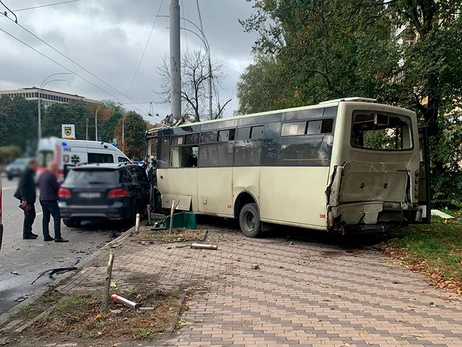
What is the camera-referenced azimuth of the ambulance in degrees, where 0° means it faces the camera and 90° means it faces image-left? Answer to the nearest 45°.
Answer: approximately 225°

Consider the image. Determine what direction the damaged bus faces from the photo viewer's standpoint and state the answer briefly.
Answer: facing away from the viewer and to the left of the viewer

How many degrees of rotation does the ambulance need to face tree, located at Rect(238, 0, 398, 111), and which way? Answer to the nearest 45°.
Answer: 0° — it already faces it
